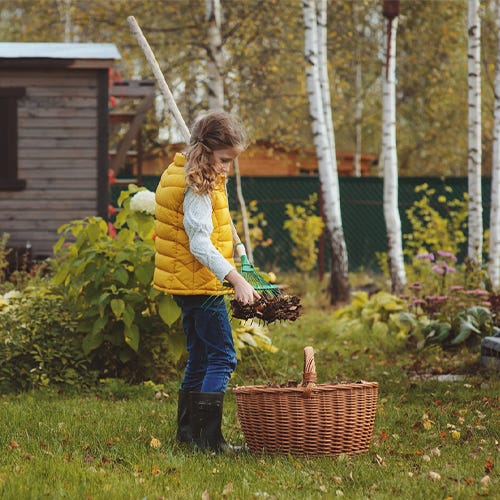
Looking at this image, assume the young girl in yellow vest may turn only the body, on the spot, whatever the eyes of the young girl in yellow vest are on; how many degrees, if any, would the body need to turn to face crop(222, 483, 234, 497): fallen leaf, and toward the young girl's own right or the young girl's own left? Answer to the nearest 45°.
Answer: approximately 90° to the young girl's own right

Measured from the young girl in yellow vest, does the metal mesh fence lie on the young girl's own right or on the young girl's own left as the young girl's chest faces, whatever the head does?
on the young girl's own left

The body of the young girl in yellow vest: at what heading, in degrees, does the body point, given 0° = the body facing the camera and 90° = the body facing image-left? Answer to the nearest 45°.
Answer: approximately 270°

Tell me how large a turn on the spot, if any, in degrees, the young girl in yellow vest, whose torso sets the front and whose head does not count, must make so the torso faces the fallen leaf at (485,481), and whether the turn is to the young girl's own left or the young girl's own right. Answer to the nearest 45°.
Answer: approximately 45° to the young girl's own right
